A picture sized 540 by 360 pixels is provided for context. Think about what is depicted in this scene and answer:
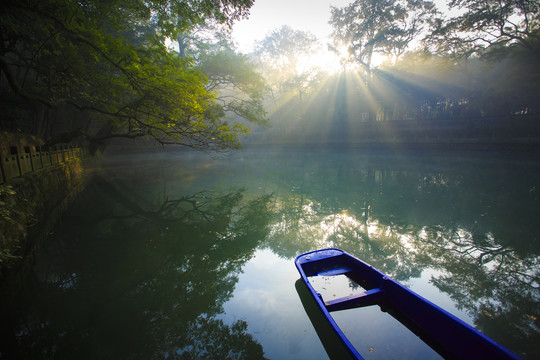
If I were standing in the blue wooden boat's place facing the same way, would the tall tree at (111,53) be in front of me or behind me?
in front

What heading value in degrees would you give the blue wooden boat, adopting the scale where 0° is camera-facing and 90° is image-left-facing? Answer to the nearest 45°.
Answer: approximately 135°

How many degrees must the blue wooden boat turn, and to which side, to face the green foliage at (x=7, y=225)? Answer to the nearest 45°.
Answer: approximately 45° to its left
